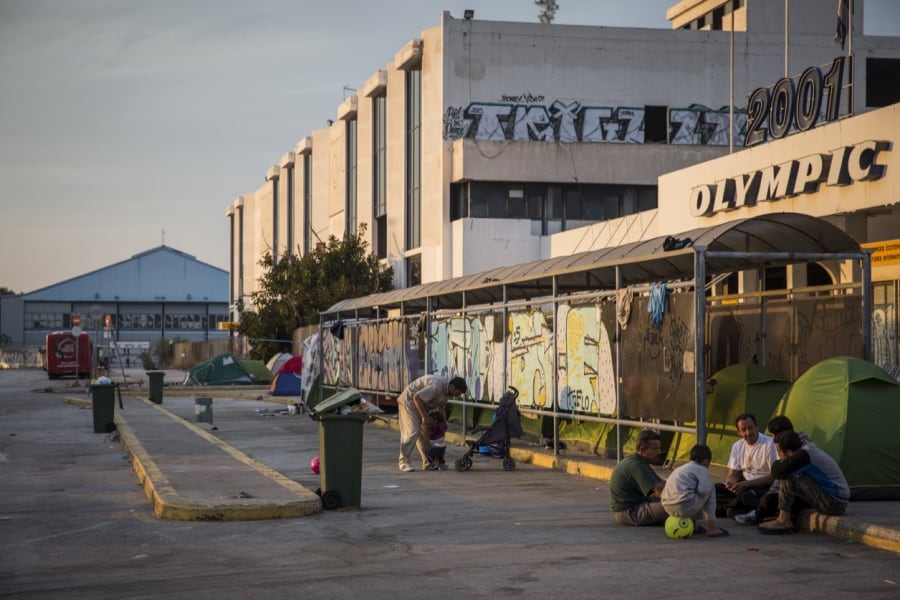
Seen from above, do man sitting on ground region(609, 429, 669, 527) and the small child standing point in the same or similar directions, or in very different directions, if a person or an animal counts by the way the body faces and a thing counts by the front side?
very different directions

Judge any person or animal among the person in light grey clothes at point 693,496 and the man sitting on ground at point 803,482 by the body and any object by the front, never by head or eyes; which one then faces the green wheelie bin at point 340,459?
the man sitting on ground

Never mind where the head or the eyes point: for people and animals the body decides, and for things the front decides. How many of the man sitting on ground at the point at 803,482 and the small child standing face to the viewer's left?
2

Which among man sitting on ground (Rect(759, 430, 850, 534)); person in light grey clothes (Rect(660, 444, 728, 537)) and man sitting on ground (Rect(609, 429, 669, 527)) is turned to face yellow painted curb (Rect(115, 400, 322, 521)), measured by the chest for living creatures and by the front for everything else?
man sitting on ground (Rect(759, 430, 850, 534))

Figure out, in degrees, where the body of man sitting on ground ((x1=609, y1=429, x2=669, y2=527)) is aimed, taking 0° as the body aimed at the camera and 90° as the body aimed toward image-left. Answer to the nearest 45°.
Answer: approximately 270°

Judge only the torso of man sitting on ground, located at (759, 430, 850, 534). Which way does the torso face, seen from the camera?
to the viewer's left

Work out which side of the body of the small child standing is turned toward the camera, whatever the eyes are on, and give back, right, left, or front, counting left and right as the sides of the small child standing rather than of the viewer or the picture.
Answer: left

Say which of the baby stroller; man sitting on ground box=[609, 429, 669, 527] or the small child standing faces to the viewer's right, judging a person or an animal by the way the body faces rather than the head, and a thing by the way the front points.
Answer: the man sitting on ground

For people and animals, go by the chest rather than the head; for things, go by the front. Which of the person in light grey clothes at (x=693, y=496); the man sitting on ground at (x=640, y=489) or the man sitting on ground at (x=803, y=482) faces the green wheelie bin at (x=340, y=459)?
the man sitting on ground at (x=803, y=482)

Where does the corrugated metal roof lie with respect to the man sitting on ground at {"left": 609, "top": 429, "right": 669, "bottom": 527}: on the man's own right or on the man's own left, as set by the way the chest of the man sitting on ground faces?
on the man's own left

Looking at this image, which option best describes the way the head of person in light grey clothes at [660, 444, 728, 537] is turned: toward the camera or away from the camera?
away from the camera

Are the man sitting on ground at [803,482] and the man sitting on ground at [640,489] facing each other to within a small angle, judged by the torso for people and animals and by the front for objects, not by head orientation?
yes

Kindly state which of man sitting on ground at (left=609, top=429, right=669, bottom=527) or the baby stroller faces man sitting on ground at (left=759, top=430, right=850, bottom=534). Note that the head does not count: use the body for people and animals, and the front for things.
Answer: man sitting on ground at (left=609, top=429, right=669, bottom=527)

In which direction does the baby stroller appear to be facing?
to the viewer's left
